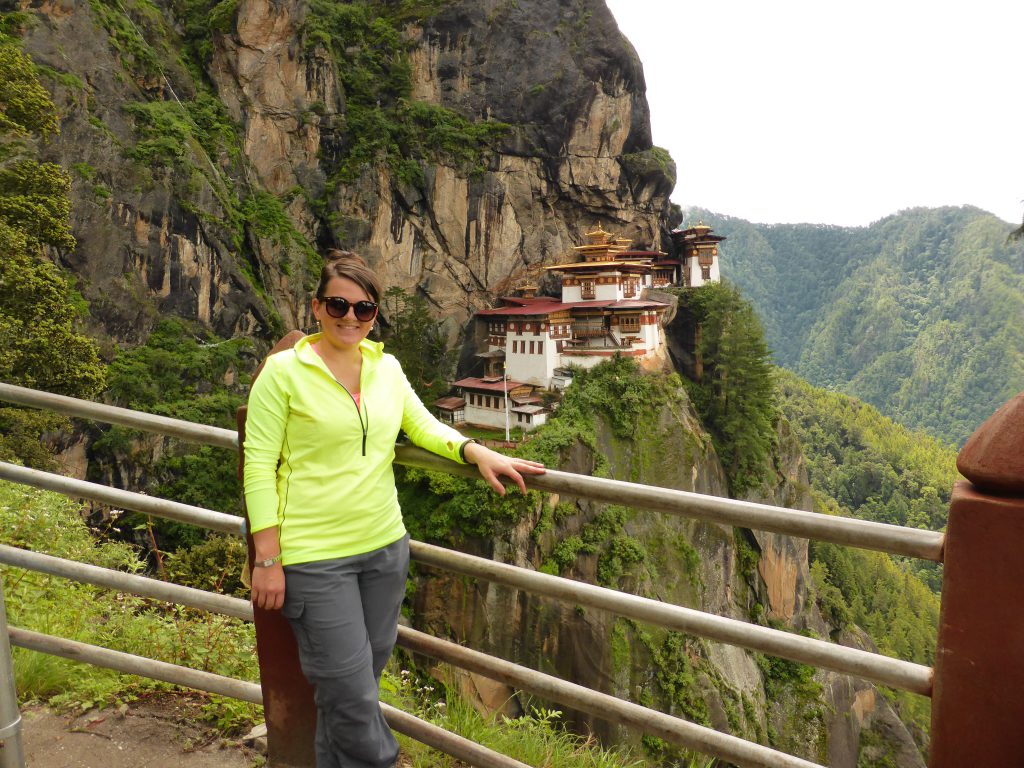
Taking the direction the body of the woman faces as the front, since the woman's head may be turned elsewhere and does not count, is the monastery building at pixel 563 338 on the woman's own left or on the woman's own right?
on the woman's own left

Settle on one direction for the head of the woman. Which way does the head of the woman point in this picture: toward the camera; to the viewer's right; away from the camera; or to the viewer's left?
toward the camera

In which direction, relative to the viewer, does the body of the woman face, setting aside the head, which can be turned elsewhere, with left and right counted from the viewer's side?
facing the viewer and to the right of the viewer
